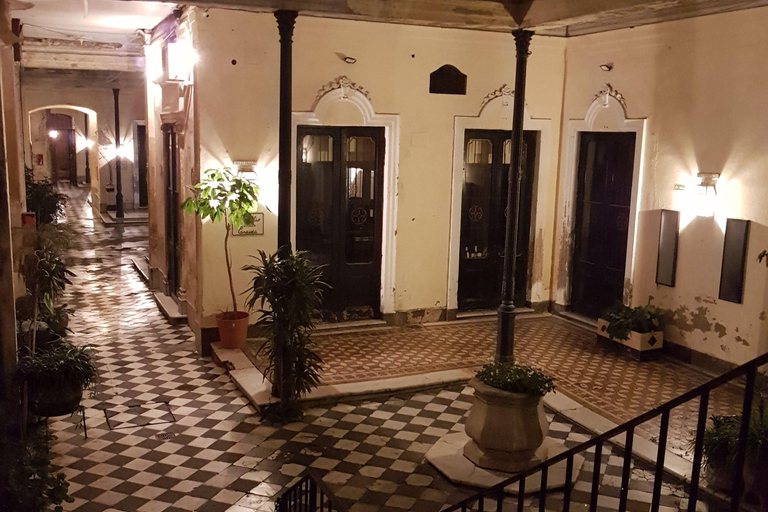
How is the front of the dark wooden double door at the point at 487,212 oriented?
toward the camera

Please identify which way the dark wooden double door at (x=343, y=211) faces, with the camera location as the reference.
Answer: facing the viewer

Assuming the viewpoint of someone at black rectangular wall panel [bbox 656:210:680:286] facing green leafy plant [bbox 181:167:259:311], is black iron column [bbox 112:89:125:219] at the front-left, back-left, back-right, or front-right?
front-right

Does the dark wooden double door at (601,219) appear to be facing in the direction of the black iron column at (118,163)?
no

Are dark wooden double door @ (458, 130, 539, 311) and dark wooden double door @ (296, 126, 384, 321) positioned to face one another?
no

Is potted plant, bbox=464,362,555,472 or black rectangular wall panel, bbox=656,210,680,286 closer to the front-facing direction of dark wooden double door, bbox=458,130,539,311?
the potted plant

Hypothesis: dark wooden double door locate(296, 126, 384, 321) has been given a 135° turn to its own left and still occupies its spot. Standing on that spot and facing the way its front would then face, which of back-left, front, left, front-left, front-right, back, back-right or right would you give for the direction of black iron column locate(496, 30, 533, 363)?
right

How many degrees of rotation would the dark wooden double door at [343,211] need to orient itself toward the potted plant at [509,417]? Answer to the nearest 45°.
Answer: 0° — it already faces it

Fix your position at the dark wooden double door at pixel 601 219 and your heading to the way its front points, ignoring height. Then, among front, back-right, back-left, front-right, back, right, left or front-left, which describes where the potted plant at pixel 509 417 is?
front-left

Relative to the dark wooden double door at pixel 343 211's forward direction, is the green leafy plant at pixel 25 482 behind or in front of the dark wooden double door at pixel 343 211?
in front

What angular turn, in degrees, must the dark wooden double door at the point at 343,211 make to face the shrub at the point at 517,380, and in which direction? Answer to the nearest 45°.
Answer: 0° — it already faces it

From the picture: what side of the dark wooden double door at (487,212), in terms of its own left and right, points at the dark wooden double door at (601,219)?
left

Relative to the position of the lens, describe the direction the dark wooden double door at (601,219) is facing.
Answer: facing the viewer and to the left of the viewer

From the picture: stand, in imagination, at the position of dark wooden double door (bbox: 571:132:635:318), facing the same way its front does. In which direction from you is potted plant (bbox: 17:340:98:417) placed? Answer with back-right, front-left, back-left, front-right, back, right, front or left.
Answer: front

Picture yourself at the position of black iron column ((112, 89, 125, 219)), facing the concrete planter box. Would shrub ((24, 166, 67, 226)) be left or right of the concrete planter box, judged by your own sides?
right

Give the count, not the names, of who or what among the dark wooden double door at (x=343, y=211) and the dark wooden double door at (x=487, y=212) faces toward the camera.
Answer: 2
